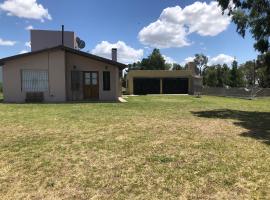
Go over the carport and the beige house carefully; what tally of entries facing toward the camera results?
2

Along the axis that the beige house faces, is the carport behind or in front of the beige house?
behind

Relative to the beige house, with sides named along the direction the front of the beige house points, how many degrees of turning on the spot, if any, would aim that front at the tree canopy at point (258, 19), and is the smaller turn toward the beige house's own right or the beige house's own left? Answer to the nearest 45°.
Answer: approximately 45° to the beige house's own left

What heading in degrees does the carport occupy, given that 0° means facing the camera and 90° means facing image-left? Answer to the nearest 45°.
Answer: approximately 0°

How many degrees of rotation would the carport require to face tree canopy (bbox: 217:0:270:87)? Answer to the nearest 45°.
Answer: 0° — it already faces it

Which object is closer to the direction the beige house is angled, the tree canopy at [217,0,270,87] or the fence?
the tree canopy

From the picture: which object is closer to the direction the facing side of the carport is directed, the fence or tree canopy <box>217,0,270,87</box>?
the tree canopy

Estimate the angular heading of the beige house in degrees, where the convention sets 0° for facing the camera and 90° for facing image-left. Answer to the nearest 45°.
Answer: approximately 0°

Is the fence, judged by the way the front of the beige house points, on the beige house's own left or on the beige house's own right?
on the beige house's own left
